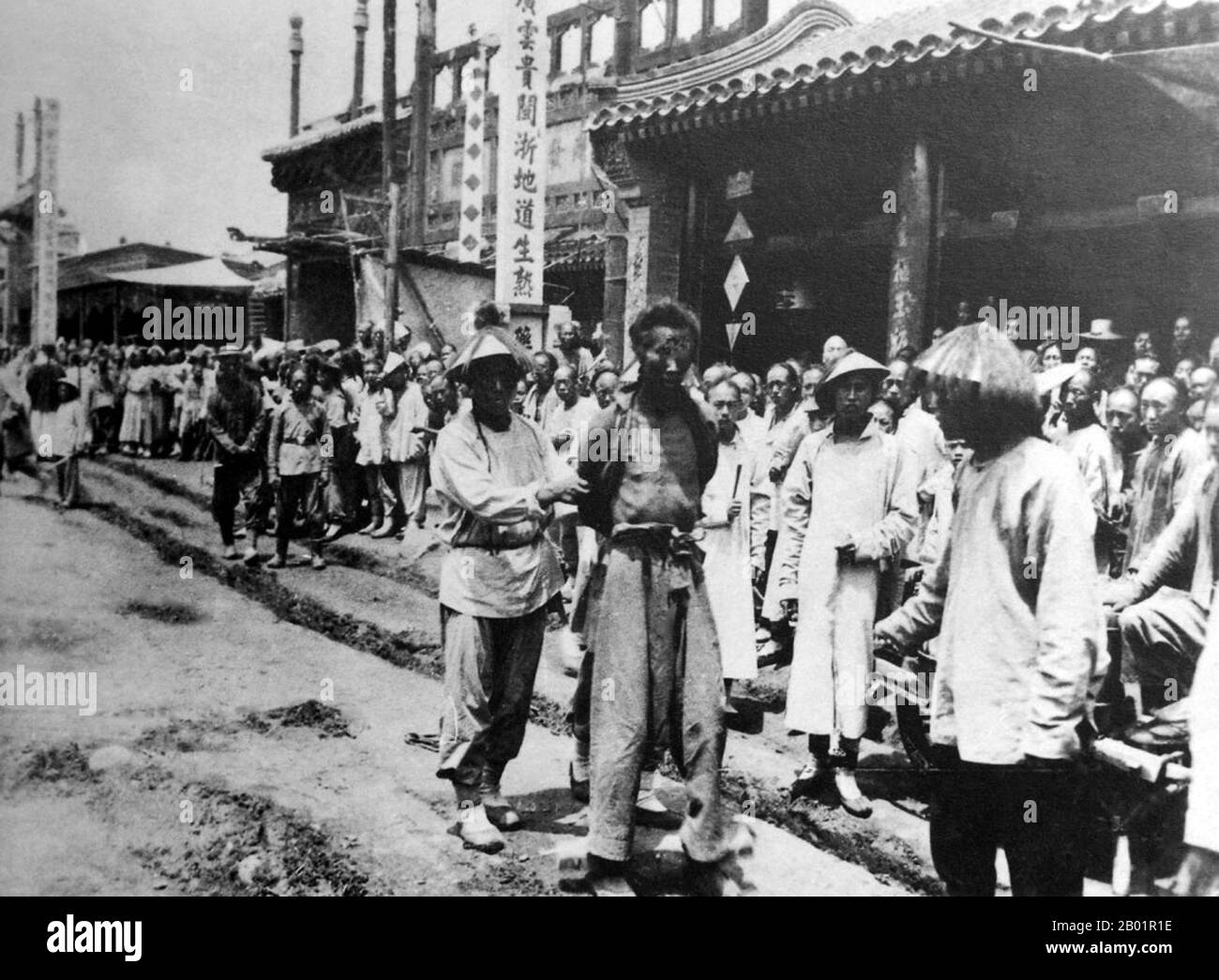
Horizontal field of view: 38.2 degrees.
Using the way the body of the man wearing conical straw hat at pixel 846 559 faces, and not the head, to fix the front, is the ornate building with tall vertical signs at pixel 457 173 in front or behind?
behind

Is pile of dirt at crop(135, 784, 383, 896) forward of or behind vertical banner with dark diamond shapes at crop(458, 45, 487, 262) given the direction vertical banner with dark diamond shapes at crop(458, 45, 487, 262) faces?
forward

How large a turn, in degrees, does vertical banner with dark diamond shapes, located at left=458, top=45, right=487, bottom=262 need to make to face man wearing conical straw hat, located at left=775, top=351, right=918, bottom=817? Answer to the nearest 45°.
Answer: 0° — it already faces them

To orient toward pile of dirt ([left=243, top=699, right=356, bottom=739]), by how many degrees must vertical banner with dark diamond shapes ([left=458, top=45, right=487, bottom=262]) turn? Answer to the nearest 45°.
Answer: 0° — it already faces it

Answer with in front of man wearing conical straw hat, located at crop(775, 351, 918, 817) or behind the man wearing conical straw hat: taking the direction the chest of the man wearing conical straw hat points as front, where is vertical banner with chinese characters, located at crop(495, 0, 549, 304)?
behind

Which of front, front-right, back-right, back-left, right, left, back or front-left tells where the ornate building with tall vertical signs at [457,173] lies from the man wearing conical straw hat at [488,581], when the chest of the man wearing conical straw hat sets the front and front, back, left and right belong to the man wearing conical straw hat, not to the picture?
back-left
